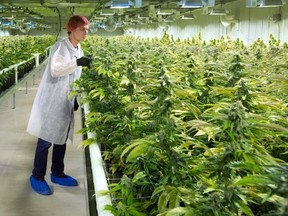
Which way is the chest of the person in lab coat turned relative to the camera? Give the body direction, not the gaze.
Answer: to the viewer's right

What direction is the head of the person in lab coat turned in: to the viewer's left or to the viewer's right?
to the viewer's right

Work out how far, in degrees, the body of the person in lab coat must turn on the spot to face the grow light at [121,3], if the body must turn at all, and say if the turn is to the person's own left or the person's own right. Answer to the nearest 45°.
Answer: approximately 90° to the person's own left
